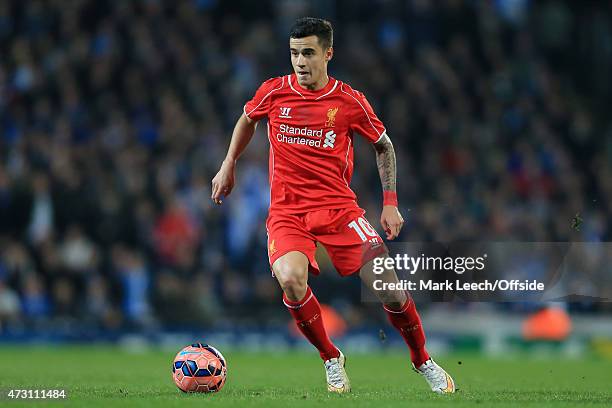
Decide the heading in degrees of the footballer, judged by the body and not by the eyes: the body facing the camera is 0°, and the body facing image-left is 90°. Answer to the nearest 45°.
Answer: approximately 0°
